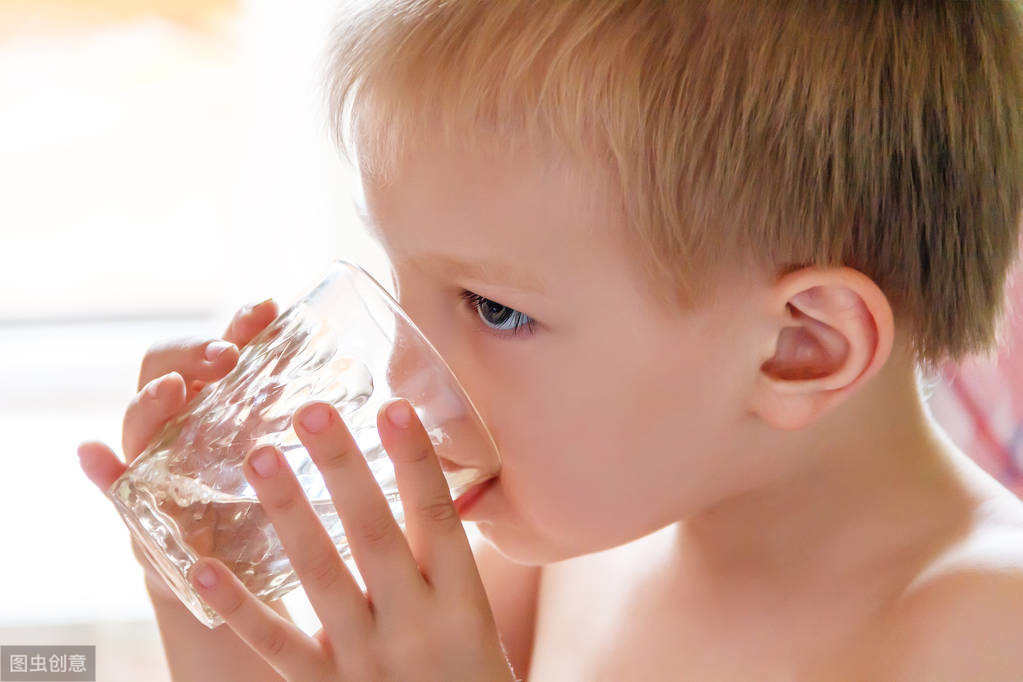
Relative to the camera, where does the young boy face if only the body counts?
to the viewer's left

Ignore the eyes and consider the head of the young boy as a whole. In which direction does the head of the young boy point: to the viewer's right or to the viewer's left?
to the viewer's left
